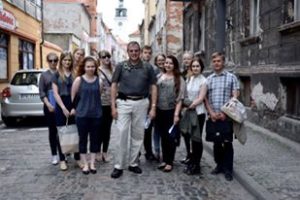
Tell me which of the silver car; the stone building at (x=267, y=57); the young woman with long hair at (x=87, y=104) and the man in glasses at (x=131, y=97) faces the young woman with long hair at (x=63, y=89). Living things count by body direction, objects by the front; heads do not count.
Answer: the stone building

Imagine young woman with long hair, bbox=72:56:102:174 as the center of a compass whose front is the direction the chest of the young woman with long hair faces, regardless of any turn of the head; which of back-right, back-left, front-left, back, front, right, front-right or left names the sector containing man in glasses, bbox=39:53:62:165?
back-right

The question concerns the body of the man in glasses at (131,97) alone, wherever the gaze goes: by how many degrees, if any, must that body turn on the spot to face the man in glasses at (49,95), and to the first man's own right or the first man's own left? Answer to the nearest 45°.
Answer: approximately 135° to the first man's own right

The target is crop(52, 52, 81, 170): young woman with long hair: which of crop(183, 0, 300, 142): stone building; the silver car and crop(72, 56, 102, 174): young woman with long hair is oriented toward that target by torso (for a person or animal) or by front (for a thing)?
the stone building

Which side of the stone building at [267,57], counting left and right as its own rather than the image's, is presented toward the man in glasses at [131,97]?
front

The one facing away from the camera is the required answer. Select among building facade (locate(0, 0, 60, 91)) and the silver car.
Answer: the silver car

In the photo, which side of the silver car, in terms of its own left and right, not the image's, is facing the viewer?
back
